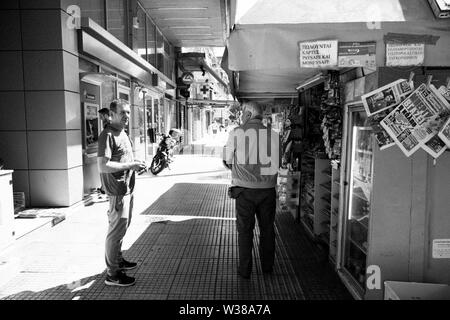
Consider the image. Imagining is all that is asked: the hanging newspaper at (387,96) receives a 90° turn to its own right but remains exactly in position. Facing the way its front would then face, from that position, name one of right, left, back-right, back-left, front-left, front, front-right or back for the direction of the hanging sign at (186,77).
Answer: front-right

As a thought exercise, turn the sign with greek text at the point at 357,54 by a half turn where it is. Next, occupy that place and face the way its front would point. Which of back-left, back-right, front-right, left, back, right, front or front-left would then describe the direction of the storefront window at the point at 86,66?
front-left

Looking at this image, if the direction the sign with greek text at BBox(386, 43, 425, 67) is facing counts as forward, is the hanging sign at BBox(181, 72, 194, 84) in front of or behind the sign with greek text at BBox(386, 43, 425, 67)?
behind

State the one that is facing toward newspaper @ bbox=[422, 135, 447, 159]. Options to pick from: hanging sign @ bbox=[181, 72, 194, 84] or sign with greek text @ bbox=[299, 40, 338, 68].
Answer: the hanging sign

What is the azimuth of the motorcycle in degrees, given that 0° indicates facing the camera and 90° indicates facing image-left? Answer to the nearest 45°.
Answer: approximately 45°

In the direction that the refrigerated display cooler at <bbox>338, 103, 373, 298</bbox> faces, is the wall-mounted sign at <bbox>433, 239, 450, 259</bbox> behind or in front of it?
behind

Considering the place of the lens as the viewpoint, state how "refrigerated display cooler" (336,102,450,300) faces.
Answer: facing to the left of the viewer

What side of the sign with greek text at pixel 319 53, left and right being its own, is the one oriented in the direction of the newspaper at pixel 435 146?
left

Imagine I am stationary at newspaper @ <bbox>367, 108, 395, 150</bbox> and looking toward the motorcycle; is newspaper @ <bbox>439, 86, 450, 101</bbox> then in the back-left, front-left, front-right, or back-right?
back-right
